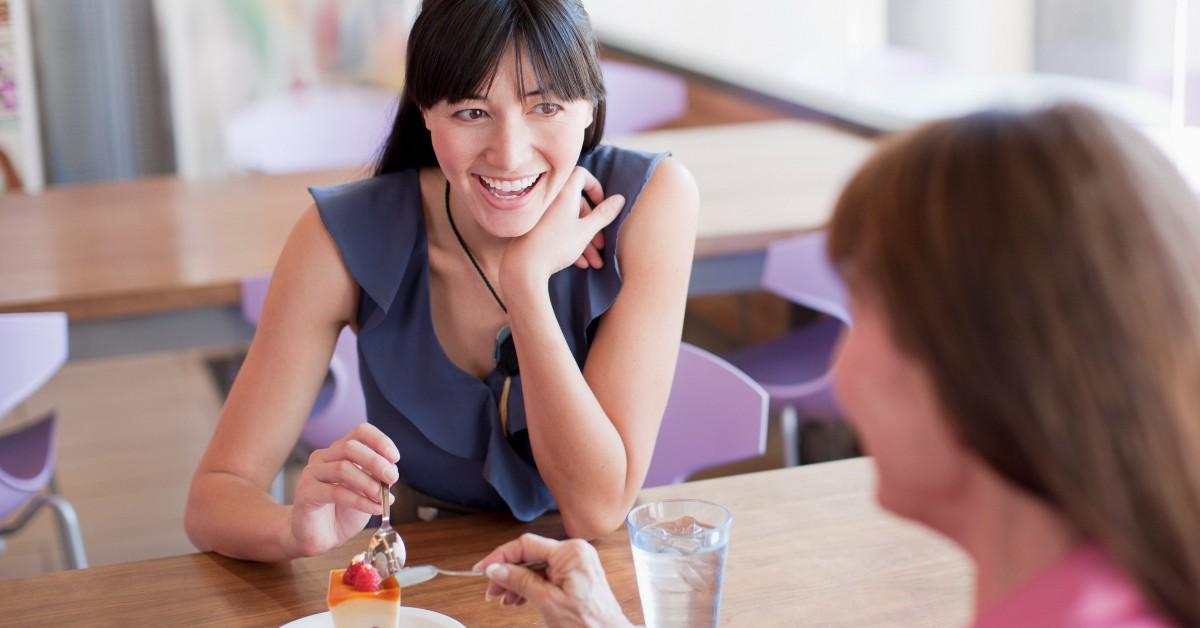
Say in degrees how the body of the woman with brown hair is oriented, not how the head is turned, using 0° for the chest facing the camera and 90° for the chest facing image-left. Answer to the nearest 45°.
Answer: approximately 135°

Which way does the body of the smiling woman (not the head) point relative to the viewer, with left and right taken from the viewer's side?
facing the viewer

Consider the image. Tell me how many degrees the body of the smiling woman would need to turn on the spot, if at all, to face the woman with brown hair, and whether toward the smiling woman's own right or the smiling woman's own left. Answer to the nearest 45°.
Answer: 0° — they already face them

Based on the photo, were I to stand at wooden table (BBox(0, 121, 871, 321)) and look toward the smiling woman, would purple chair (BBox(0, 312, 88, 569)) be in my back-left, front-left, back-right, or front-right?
front-right

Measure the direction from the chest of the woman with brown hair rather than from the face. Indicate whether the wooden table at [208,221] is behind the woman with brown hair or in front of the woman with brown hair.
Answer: in front

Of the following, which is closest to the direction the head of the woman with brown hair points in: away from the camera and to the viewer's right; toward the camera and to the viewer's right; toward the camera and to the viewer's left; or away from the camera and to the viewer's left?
away from the camera and to the viewer's left

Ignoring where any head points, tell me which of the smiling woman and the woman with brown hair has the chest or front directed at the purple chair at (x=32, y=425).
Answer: the woman with brown hair

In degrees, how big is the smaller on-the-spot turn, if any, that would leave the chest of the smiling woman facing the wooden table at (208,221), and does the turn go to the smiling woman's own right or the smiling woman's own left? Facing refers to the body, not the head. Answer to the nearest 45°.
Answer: approximately 180°

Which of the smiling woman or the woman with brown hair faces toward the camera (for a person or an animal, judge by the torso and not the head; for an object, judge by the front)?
the smiling woman

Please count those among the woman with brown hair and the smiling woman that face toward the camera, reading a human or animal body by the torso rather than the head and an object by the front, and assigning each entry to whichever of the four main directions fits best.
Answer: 1

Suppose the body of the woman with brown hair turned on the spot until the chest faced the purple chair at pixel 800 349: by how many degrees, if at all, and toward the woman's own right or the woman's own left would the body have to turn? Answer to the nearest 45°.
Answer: approximately 45° to the woman's own right
